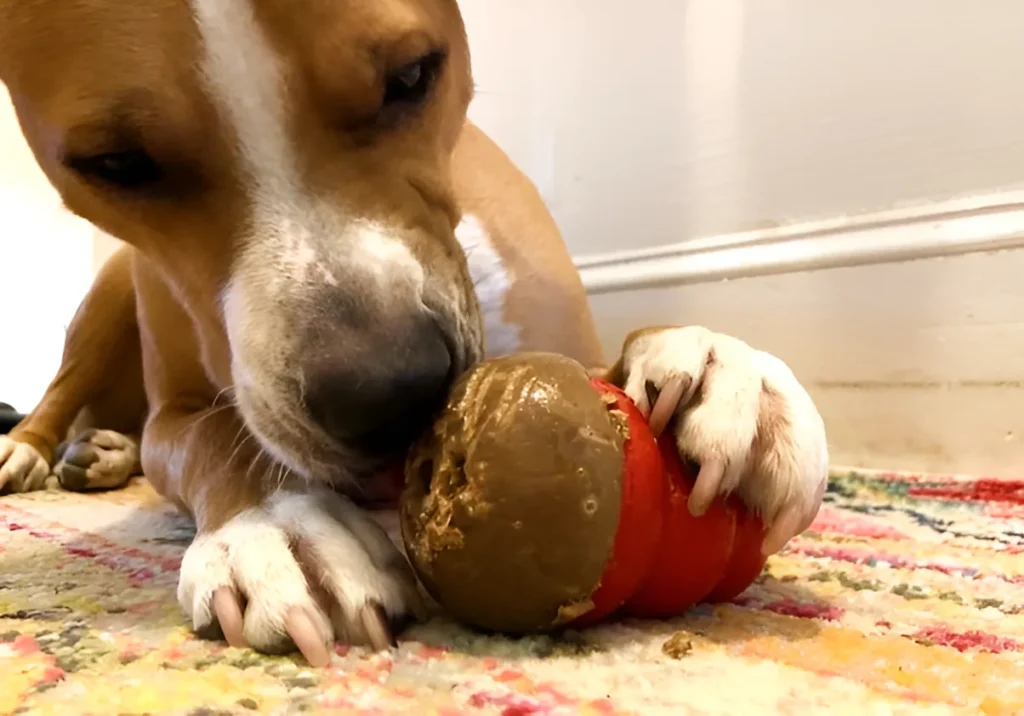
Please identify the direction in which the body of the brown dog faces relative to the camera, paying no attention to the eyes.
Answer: toward the camera

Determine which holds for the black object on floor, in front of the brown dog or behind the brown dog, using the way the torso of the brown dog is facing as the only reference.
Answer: behind
